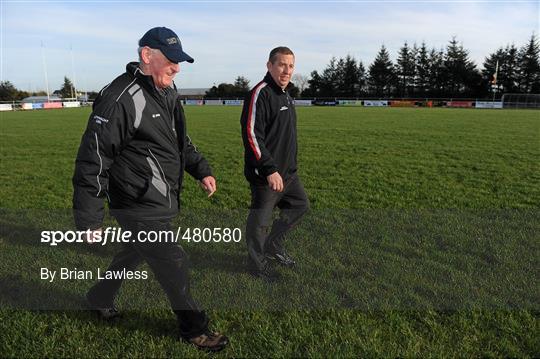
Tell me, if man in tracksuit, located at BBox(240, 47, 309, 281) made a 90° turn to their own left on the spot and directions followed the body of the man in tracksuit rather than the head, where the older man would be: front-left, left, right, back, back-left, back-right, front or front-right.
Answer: back
